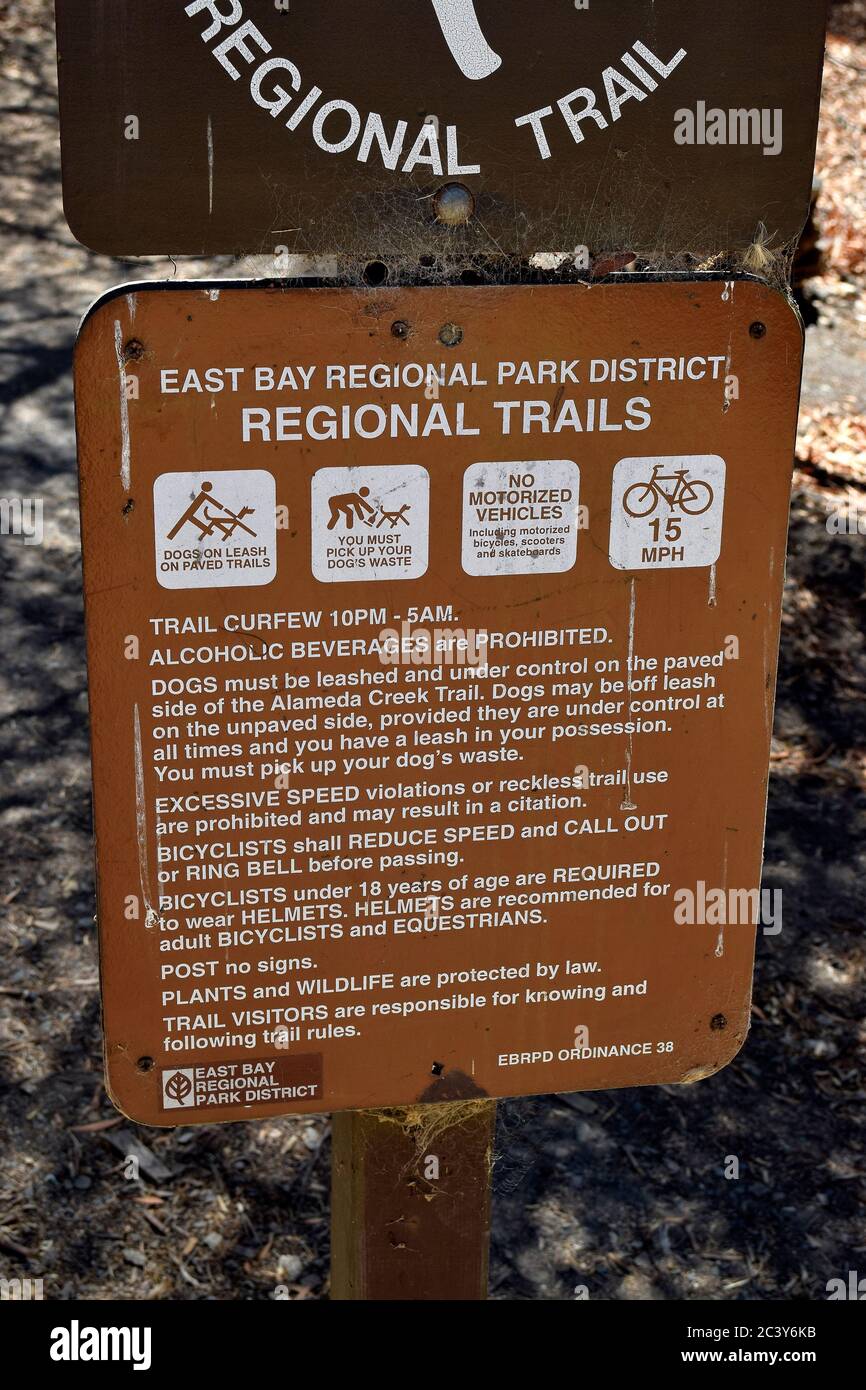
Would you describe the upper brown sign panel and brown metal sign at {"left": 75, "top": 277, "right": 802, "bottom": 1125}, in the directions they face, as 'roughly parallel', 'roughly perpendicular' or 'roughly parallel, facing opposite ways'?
roughly parallel

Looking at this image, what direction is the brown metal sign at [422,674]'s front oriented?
toward the camera

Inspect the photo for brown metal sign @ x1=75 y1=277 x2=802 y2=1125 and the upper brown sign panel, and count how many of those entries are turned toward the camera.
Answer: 2

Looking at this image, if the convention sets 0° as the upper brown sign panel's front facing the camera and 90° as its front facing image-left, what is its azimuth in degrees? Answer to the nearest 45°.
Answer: approximately 0°
